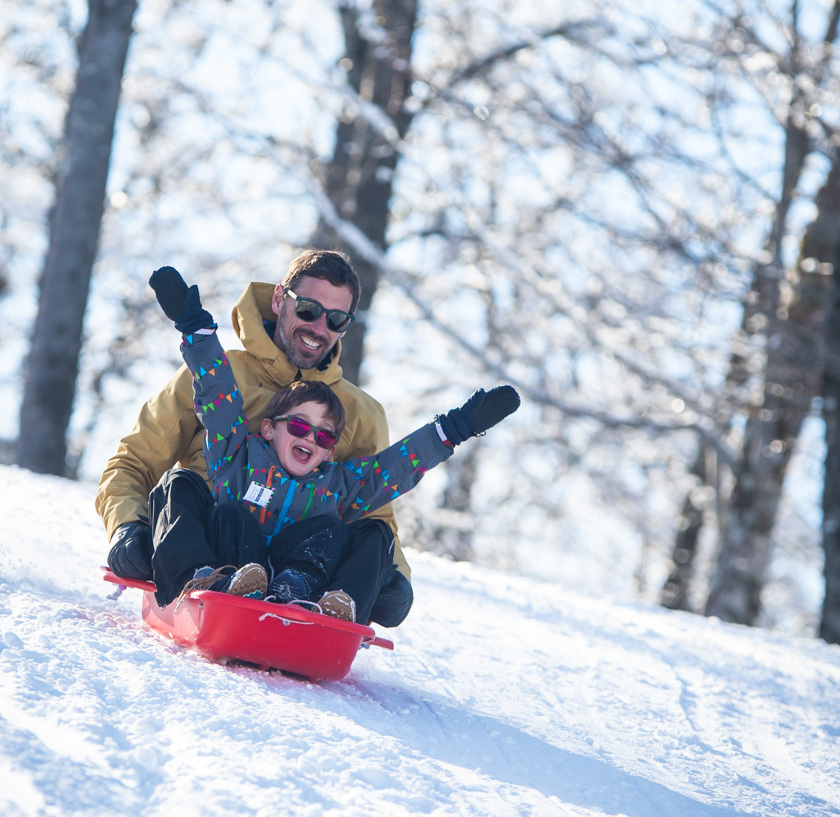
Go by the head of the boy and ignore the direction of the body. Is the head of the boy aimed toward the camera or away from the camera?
toward the camera

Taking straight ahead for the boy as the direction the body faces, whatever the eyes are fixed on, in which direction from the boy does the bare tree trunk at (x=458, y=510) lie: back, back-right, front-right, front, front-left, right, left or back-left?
back

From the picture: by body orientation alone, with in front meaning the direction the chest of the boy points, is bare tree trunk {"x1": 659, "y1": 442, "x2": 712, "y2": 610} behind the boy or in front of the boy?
behind

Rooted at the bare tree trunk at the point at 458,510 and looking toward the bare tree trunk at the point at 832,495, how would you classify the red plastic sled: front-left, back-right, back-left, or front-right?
front-right

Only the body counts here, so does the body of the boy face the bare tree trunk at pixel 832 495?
no

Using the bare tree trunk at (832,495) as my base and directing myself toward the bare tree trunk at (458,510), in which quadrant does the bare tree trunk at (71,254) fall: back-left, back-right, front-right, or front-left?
front-left

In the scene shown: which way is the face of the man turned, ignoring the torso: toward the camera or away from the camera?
toward the camera

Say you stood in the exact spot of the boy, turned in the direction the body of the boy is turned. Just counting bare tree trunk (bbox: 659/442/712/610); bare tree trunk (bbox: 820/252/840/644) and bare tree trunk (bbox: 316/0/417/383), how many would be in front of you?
0

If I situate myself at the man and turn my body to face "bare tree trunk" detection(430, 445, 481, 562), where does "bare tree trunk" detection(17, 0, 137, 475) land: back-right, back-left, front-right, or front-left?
front-left

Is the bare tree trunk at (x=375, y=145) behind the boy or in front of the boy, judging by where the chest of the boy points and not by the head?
behind

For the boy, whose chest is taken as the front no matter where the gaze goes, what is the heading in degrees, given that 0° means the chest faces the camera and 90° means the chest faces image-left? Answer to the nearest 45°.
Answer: approximately 0°

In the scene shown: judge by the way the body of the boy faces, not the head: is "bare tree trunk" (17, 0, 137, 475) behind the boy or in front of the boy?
behind
